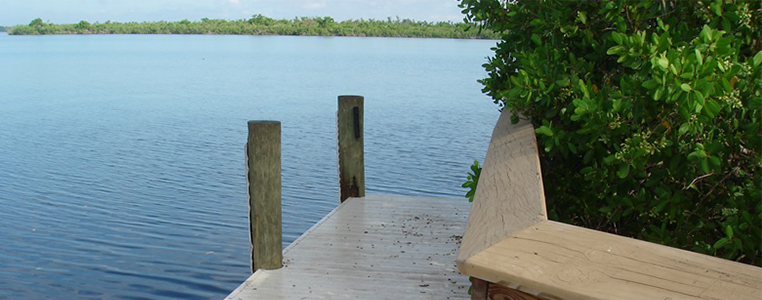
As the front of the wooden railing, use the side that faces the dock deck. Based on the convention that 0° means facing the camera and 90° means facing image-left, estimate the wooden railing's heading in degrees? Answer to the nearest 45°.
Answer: approximately 45°

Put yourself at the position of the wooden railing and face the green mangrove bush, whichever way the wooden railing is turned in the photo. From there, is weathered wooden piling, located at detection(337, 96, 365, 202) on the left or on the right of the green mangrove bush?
left
